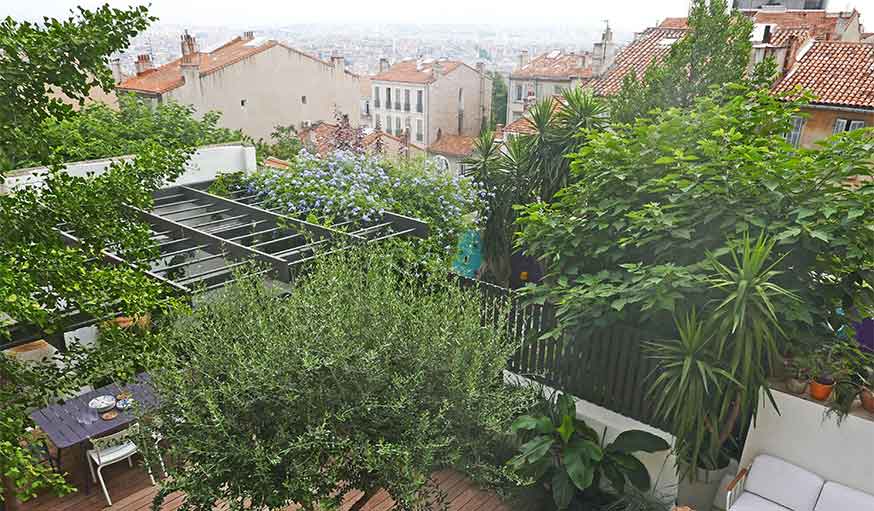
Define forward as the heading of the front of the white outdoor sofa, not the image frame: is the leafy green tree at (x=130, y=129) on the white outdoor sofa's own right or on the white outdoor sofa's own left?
on the white outdoor sofa's own right

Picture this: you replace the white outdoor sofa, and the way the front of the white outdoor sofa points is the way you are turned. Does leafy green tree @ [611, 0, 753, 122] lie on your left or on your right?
on your right

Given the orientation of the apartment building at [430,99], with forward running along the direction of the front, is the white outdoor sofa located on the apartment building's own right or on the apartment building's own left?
on the apartment building's own left

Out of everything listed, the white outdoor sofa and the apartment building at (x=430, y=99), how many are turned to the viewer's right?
0

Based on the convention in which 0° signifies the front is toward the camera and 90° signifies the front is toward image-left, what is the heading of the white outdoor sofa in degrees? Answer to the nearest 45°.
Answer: approximately 45°

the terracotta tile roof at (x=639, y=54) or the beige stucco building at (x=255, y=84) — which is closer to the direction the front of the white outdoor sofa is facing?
the beige stucco building

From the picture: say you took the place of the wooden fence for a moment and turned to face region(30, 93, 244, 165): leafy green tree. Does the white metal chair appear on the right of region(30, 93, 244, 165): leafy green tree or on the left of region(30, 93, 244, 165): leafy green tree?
left

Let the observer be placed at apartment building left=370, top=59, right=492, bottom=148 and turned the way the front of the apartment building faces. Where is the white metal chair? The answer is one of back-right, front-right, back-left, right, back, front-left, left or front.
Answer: front-left

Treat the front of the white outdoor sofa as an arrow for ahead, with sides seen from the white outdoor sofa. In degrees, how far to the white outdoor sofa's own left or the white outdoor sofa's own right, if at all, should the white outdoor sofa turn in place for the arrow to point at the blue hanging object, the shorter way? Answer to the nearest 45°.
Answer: approximately 90° to the white outdoor sofa's own right

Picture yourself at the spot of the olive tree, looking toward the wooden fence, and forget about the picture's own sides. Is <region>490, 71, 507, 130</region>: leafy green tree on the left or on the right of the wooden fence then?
left

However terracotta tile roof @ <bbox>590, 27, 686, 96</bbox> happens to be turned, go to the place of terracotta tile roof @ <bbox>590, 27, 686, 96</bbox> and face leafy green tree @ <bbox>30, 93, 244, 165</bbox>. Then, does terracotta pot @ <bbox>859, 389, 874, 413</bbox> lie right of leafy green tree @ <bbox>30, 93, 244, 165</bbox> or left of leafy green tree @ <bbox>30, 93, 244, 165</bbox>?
left

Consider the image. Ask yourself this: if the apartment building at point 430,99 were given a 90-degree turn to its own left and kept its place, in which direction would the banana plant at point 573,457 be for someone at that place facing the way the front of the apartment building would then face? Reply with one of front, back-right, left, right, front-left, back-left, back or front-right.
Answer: front-right
